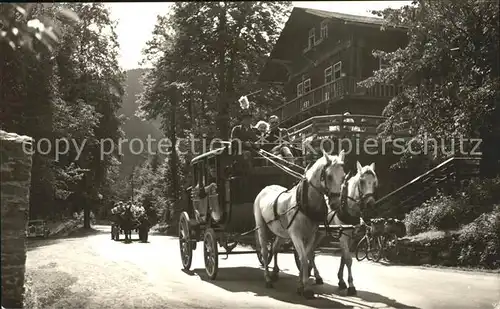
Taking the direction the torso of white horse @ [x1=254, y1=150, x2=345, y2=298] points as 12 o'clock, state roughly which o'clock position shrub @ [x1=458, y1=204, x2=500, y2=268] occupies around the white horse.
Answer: The shrub is roughly at 9 o'clock from the white horse.

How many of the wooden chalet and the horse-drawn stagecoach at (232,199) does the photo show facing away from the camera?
0

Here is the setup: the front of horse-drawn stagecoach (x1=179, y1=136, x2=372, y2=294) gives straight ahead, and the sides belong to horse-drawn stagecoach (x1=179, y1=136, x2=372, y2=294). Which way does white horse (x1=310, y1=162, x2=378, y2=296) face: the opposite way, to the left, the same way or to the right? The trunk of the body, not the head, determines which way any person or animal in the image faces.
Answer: the same way

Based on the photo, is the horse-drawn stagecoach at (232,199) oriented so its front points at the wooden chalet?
no

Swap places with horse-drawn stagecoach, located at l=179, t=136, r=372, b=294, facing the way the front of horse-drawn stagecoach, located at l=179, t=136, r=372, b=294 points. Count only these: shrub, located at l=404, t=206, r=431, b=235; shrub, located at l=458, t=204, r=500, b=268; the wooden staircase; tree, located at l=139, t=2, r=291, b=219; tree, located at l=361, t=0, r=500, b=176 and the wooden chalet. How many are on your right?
0

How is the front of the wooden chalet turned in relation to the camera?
facing the viewer and to the left of the viewer

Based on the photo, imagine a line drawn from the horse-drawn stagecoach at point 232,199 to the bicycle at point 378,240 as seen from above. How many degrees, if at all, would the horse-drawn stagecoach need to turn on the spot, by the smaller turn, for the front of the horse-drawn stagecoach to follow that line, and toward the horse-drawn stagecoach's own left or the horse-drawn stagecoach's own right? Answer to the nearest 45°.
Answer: approximately 90° to the horse-drawn stagecoach's own left

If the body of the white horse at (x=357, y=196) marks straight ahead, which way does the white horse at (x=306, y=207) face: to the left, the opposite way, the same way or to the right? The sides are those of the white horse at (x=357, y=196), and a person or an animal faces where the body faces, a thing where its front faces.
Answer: the same way

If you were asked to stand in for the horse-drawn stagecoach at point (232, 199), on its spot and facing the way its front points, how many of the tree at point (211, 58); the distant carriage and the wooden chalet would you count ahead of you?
0

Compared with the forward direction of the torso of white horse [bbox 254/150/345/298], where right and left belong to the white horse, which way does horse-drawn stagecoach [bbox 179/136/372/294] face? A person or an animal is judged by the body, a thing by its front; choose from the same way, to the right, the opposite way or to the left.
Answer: the same way

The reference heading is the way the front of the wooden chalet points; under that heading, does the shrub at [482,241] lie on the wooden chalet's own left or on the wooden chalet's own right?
on the wooden chalet's own left

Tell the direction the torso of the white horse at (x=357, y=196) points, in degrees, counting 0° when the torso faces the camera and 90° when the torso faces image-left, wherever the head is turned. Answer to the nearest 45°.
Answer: approximately 315°

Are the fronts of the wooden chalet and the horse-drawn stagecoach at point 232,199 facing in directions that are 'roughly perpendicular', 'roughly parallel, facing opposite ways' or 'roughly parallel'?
roughly perpendicular

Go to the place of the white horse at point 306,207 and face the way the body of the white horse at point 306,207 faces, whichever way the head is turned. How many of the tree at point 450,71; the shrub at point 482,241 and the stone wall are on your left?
2

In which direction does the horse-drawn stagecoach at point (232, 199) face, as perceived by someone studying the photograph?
facing the viewer and to the right of the viewer

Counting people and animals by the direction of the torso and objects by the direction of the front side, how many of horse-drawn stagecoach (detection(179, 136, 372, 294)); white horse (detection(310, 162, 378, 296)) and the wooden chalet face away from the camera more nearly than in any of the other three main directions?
0

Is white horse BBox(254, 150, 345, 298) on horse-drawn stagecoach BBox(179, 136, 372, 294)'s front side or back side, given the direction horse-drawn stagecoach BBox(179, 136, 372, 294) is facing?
on the front side

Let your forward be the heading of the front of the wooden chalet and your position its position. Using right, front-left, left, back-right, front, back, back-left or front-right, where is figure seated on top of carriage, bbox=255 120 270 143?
front-left

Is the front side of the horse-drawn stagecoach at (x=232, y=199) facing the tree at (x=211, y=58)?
no
